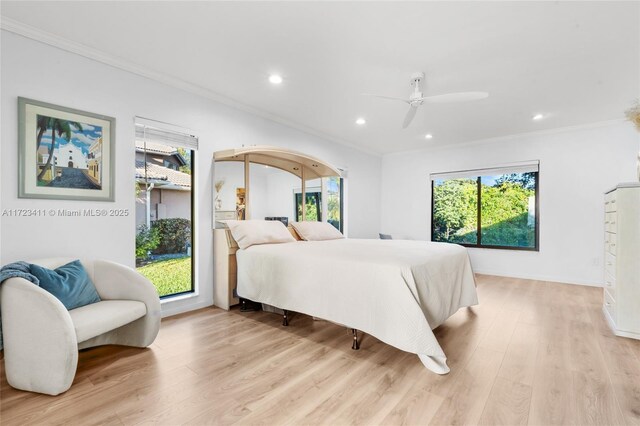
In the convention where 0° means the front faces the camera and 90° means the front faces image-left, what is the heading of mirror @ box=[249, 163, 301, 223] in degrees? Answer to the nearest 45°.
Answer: approximately 315°

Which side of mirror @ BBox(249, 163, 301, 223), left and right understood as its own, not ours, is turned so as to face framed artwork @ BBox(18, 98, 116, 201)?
right

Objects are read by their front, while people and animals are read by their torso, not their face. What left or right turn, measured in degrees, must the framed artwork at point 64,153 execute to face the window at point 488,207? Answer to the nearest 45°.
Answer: approximately 45° to its left

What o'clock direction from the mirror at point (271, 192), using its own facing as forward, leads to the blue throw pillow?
The blue throw pillow is roughly at 3 o'clock from the mirror.

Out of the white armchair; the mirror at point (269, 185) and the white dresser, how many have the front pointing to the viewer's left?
1

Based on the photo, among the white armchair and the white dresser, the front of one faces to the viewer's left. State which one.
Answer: the white dresser

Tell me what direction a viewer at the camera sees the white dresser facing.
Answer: facing to the left of the viewer

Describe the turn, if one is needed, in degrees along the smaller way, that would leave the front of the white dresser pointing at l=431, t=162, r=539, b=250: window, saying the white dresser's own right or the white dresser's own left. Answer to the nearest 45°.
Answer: approximately 45° to the white dresser's own right
